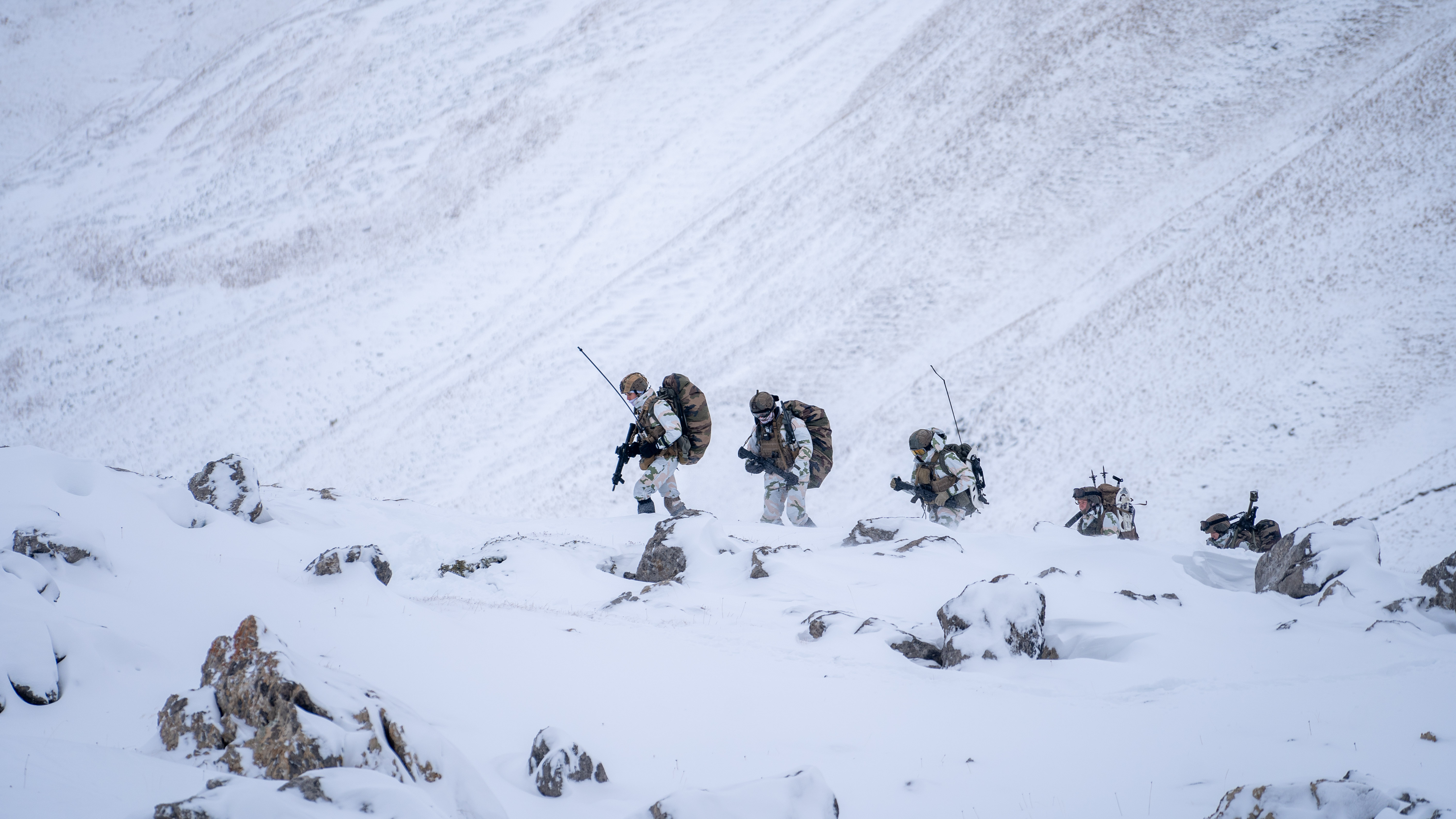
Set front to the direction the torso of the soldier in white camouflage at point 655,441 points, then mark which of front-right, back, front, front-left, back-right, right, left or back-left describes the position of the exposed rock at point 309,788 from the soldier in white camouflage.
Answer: left

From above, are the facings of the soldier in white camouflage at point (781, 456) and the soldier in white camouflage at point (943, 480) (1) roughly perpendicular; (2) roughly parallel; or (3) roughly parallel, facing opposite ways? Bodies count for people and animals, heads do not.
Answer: roughly parallel

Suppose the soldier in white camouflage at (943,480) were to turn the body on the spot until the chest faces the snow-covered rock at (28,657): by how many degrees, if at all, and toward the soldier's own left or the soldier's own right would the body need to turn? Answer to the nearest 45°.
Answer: approximately 45° to the soldier's own left

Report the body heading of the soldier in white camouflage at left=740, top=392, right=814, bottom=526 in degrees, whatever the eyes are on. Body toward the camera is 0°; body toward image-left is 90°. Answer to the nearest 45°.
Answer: approximately 45°

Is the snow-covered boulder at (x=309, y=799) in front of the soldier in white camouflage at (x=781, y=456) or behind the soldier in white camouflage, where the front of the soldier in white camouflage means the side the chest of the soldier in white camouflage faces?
in front

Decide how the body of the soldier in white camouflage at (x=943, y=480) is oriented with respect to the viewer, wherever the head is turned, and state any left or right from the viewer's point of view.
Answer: facing the viewer and to the left of the viewer

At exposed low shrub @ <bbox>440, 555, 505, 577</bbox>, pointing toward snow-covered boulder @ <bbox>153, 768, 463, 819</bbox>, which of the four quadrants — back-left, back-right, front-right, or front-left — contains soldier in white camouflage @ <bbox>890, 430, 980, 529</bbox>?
back-left

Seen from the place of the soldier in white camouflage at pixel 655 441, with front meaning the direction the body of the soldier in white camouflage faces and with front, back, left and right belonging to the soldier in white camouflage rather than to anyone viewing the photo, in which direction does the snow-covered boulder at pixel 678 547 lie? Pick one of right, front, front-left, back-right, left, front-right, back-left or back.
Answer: left

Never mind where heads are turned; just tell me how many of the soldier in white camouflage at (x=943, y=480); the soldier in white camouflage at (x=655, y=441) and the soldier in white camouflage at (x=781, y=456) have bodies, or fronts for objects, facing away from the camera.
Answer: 0

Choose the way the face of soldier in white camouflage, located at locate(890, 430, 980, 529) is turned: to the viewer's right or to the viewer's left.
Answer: to the viewer's left

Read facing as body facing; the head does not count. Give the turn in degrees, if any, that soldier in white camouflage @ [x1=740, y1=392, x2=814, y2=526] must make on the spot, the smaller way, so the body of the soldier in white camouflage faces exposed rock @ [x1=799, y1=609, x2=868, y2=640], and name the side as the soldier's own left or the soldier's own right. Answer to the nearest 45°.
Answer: approximately 45° to the soldier's own left

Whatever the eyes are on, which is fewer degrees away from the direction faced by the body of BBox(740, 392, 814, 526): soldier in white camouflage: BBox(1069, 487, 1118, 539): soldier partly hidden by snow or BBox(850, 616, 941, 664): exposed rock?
the exposed rock

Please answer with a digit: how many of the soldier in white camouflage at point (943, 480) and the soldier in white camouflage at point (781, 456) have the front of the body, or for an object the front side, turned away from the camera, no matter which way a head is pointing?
0

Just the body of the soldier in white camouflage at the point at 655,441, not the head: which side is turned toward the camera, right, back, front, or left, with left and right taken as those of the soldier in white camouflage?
left

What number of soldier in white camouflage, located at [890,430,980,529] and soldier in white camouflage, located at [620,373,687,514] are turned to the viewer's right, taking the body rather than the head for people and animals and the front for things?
0

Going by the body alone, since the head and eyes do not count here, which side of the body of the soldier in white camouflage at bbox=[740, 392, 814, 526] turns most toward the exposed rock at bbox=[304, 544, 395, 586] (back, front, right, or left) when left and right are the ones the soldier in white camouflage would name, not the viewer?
front
